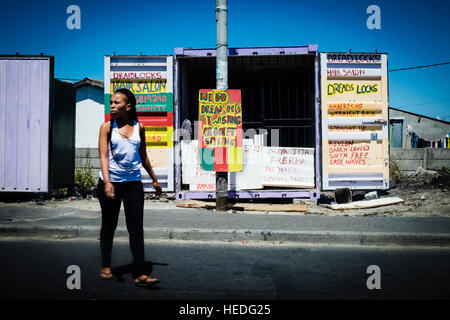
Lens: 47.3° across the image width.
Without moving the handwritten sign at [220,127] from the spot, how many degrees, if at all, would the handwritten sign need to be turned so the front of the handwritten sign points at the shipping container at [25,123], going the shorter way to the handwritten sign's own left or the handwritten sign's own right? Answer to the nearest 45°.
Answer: approximately 90° to the handwritten sign's own right

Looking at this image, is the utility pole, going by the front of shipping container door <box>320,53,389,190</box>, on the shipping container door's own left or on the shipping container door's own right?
on the shipping container door's own right

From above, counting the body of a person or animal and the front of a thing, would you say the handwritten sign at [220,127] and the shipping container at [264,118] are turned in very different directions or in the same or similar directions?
same or similar directions

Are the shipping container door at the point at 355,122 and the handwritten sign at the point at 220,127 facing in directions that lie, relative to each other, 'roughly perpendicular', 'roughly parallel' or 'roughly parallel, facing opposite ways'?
roughly parallel

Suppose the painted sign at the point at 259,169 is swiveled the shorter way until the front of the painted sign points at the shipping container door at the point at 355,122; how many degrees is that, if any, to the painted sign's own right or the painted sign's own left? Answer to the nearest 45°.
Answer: approximately 90° to the painted sign's own left

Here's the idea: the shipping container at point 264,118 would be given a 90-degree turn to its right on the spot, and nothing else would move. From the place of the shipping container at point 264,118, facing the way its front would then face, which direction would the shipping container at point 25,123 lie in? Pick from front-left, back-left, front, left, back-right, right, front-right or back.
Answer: front

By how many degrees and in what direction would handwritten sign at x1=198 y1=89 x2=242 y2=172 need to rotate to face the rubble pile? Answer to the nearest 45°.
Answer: approximately 135° to its left

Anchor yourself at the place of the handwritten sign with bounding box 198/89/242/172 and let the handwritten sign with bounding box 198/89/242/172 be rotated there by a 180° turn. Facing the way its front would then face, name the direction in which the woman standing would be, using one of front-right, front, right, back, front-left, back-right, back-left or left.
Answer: back

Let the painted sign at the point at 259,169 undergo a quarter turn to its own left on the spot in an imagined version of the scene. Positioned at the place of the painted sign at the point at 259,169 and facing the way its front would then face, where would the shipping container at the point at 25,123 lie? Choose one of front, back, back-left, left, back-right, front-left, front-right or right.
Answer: back

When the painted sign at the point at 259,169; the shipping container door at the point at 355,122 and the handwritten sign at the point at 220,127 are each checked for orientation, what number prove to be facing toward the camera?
3

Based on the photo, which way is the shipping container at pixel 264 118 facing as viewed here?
toward the camera

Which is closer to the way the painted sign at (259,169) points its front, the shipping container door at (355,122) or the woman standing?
the woman standing

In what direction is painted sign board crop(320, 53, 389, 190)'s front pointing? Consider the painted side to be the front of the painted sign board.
toward the camera
